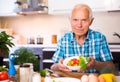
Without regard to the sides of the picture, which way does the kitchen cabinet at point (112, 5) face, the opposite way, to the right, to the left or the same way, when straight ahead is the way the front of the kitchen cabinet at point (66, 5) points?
the same way

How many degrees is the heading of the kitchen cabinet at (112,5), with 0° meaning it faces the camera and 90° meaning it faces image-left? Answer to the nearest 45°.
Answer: approximately 0°

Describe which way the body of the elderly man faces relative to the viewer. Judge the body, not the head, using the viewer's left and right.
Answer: facing the viewer

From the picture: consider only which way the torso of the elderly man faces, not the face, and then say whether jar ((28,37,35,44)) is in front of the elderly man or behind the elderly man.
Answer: behind

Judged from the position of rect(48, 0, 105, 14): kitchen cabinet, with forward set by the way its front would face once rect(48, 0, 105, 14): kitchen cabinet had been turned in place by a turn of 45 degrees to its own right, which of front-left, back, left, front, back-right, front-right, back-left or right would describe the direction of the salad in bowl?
front-left

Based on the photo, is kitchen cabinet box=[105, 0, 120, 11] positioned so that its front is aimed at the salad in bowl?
yes

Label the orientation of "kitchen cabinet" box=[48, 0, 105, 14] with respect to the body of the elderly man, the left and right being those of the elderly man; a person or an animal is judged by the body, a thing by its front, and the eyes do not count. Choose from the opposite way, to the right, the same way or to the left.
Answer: the same way

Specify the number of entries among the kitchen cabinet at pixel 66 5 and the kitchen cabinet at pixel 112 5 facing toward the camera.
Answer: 2

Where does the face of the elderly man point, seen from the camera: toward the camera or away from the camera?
toward the camera

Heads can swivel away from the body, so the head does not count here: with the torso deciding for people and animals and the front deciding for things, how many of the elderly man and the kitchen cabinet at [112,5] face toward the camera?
2

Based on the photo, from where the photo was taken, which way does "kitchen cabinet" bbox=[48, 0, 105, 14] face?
toward the camera

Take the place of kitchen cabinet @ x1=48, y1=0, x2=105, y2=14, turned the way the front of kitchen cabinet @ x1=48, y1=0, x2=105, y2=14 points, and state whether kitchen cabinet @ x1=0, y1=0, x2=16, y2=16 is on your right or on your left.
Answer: on your right

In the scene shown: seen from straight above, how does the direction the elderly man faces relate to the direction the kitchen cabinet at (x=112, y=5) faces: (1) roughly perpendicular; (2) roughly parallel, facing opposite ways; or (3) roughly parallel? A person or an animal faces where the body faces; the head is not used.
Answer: roughly parallel
